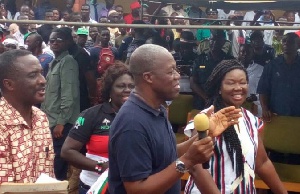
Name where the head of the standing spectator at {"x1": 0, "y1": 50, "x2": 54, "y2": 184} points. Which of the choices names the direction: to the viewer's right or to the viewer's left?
to the viewer's right

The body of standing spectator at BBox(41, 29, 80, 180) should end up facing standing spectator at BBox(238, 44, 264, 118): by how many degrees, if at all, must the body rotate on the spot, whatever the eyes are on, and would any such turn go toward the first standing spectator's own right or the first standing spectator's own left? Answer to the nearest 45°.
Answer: approximately 135° to the first standing spectator's own left

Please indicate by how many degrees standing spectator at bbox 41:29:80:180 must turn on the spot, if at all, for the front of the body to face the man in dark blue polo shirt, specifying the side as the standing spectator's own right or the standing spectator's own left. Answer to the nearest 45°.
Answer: approximately 45° to the standing spectator's own left

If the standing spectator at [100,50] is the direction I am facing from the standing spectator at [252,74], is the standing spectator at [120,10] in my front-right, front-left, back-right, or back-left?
front-right

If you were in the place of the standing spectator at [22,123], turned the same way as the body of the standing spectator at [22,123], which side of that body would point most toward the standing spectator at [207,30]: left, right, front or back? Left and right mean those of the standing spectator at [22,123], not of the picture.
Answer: left

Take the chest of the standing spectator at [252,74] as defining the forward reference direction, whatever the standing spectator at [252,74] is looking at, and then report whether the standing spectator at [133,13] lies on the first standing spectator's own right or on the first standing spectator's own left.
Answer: on the first standing spectator's own right

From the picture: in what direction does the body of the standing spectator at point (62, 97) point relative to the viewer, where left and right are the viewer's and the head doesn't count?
facing the viewer and to the left of the viewer

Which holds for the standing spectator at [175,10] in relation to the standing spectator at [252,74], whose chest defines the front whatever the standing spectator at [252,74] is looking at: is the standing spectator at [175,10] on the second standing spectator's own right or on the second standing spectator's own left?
on the second standing spectator's own right

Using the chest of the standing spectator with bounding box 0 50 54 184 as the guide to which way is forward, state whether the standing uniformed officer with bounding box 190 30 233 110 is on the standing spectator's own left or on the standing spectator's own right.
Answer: on the standing spectator's own left

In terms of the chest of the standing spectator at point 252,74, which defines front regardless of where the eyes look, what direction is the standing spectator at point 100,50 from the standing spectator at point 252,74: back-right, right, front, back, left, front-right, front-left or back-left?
front-right

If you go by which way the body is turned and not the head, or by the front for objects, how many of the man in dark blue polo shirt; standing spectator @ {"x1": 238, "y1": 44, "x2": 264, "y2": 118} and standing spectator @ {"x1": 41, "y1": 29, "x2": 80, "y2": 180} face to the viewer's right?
1
